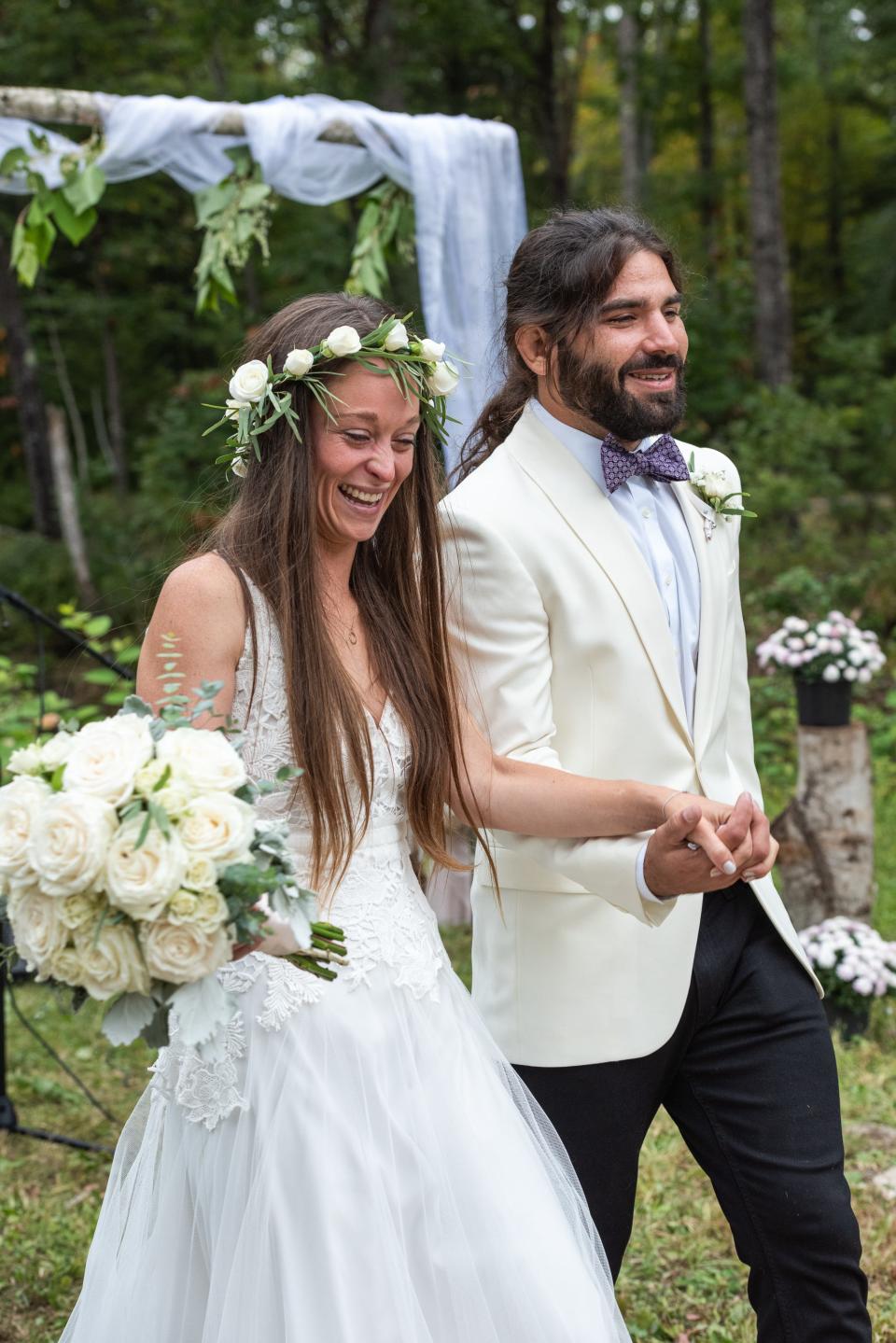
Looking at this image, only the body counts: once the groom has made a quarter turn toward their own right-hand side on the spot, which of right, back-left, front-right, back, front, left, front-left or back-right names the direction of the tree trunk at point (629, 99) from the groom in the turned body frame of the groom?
back-right

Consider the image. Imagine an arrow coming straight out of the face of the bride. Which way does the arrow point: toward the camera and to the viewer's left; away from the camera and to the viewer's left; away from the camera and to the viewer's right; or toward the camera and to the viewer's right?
toward the camera and to the viewer's right

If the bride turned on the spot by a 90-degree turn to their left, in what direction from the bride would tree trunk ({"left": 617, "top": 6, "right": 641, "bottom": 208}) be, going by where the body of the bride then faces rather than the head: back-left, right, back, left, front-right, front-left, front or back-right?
front-left

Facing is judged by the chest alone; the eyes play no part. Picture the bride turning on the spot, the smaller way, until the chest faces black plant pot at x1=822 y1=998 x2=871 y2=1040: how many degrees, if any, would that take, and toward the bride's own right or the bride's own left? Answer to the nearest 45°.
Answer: approximately 90° to the bride's own left

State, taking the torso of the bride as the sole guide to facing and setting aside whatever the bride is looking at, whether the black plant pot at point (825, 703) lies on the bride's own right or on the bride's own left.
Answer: on the bride's own left

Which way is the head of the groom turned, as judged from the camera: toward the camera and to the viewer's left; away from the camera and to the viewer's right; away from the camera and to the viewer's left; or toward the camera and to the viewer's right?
toward the camera and to the viewer's right

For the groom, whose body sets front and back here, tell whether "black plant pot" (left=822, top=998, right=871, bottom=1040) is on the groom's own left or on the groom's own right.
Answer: on the groom's own left

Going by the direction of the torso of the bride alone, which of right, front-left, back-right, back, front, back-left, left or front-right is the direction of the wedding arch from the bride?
back-left

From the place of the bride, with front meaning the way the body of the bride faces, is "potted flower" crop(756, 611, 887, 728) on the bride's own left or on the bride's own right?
on the bride's own left

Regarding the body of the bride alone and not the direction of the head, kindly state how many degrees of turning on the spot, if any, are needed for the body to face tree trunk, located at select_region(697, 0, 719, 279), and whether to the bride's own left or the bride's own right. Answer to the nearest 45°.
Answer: approximately 135° to the bride's own left

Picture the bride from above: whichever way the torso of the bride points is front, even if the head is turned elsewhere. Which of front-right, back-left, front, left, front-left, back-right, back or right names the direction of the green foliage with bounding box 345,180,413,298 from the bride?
back-left

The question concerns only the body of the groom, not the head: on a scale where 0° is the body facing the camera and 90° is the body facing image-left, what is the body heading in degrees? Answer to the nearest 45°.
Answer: approximately 315°

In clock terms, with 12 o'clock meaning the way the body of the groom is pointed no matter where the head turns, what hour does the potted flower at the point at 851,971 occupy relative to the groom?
The potted flower is roughly at 8 o'clock from the groom.
